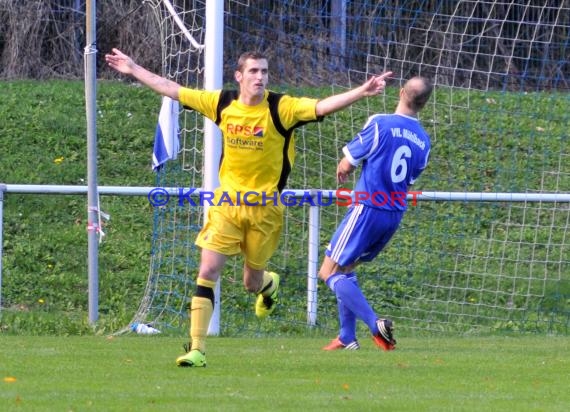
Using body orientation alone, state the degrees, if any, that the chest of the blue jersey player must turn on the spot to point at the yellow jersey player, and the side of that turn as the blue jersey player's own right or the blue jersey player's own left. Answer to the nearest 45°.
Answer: approximately 90° to the blue jersey player's own left

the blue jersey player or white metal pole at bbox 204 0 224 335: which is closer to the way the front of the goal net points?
the blue jersey player

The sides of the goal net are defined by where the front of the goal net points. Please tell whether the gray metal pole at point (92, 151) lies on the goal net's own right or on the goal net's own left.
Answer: on the goal net's own right

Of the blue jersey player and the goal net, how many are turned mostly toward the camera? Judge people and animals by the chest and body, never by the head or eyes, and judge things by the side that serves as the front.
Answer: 1

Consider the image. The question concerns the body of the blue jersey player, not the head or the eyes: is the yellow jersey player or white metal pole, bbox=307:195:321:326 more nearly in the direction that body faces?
the white metal pole

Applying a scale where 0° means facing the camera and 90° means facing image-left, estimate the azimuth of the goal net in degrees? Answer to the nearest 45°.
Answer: approximately 0°
